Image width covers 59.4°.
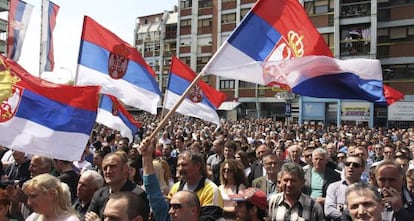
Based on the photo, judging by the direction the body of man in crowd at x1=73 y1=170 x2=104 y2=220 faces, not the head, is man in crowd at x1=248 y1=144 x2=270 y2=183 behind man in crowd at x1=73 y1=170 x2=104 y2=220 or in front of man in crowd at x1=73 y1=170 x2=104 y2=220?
behind

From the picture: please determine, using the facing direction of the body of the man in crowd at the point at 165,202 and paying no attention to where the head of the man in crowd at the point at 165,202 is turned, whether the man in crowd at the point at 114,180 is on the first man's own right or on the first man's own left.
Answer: on the first man's own right

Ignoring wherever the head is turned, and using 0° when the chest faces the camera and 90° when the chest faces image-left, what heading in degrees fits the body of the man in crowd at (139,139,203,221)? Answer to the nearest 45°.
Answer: approximately 45°

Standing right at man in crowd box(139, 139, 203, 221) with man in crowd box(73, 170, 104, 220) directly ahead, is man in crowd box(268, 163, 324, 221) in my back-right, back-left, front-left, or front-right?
back-right

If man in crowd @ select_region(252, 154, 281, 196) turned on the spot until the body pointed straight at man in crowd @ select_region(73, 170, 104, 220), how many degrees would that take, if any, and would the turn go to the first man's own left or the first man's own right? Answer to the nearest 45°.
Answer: approximately 45° to the first man's own right

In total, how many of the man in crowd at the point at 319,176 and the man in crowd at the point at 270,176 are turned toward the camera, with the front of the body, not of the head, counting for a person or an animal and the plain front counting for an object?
2

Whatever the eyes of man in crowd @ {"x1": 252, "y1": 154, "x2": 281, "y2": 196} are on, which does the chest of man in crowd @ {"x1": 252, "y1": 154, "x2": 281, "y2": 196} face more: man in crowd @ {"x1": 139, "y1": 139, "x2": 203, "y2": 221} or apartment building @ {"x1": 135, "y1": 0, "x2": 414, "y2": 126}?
the man in crowd
